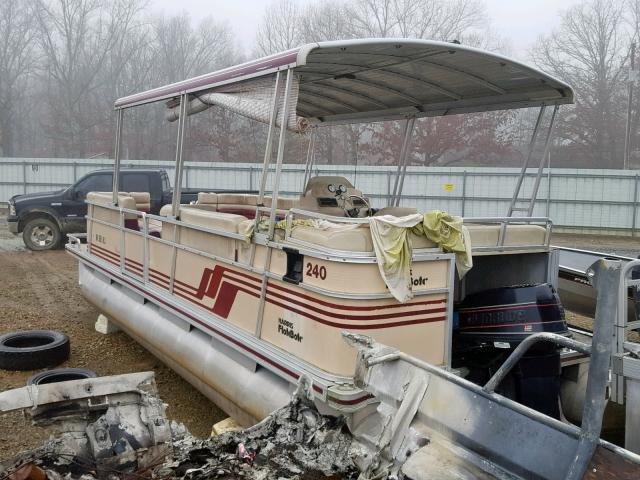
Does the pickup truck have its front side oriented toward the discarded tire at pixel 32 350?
no

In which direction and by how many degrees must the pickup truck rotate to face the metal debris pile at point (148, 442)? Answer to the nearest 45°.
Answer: approximately 90° to its left

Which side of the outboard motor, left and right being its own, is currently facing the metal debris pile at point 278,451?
left

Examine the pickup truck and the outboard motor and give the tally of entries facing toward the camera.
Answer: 0

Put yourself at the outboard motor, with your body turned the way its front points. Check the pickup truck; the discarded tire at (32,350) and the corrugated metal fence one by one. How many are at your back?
0

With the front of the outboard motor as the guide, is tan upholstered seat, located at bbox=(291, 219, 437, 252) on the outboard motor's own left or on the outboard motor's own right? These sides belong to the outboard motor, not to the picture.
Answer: on the outboard motor's own left

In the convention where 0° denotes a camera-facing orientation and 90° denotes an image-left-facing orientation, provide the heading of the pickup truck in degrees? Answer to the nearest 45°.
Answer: approximately 90°

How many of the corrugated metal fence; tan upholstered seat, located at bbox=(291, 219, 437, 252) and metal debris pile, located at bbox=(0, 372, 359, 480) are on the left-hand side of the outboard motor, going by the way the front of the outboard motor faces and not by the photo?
2

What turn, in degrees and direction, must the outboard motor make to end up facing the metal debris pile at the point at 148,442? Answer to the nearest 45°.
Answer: approximately 90° to its left

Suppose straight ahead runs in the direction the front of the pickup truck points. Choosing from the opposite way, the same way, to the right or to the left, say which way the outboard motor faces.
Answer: to the right

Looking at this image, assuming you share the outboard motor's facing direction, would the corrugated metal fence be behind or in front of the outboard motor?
in front

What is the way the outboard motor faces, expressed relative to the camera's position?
facing away from the viewer and to the left of the viewer

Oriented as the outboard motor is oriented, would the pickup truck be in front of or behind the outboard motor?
in front
